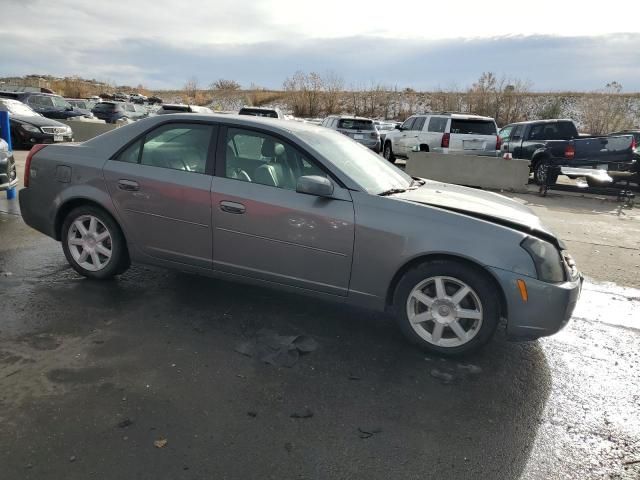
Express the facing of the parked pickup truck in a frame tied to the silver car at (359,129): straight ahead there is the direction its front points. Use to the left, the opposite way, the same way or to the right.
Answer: the same way

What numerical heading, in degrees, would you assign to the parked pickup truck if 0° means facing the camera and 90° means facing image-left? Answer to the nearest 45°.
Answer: approximately 135°

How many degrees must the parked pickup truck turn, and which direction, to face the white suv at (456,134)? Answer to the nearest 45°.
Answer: approximately 45° to its left

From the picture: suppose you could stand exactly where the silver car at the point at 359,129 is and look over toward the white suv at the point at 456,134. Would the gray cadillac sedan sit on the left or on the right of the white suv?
right

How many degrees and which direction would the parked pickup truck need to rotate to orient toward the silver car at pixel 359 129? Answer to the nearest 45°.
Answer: approximately 45° to its left

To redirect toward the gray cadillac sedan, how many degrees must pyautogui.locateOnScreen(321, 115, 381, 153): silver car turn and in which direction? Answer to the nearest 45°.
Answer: approximately 135° to its left

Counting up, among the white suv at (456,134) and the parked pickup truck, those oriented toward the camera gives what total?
0

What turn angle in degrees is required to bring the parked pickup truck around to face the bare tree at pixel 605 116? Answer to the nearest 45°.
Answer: approximately 45° to its right

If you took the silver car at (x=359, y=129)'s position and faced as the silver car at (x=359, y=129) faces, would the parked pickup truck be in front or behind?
behind

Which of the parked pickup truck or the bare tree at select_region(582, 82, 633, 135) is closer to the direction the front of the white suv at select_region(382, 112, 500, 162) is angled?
the bare tree

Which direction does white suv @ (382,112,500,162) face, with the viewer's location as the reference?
facing away from the viewer and to the left of the viewer

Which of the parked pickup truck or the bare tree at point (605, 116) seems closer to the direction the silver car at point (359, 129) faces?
the bare tree

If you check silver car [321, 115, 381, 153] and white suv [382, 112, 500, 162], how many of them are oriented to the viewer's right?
0

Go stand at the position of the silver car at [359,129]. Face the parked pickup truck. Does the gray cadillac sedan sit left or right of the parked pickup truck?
right

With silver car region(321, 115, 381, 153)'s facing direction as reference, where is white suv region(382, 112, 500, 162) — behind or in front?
behind

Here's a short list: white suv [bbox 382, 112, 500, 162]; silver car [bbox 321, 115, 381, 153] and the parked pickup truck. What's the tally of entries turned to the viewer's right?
0

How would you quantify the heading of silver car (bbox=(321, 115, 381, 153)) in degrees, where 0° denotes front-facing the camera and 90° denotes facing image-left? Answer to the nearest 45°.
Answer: approximately 135°

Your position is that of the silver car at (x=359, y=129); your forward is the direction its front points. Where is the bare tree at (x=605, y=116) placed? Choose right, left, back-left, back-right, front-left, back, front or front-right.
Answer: right
